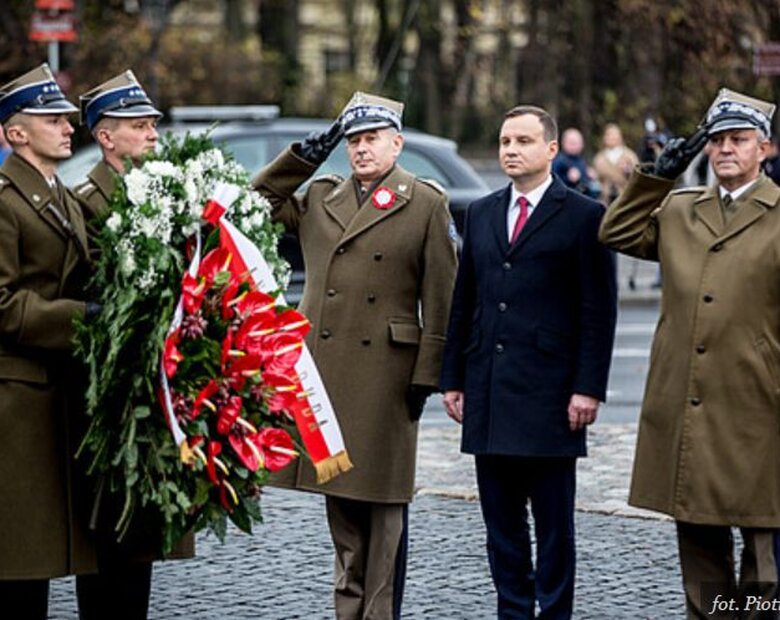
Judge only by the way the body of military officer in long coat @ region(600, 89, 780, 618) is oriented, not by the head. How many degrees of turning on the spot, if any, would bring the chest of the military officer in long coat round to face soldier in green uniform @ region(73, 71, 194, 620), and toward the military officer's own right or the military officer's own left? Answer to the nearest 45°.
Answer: approximately 45° to the military officer's own right

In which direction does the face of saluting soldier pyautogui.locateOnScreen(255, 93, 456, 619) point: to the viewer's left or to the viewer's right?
to the viewer's left

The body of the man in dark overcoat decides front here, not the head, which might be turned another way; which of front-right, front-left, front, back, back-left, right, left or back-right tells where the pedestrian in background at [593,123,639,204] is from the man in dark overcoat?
back-right

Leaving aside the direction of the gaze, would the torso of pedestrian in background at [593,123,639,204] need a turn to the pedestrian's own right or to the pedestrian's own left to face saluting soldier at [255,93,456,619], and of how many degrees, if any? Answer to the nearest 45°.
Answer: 0° — they already face them

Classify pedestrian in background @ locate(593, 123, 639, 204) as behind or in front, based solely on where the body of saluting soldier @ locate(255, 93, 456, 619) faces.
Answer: behind

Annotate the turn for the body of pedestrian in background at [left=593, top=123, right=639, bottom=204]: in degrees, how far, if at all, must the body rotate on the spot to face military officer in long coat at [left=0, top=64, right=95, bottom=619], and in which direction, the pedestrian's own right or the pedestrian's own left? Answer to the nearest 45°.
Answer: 0° — they already face them

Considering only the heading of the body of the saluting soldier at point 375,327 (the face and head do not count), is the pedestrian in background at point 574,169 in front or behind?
behind
